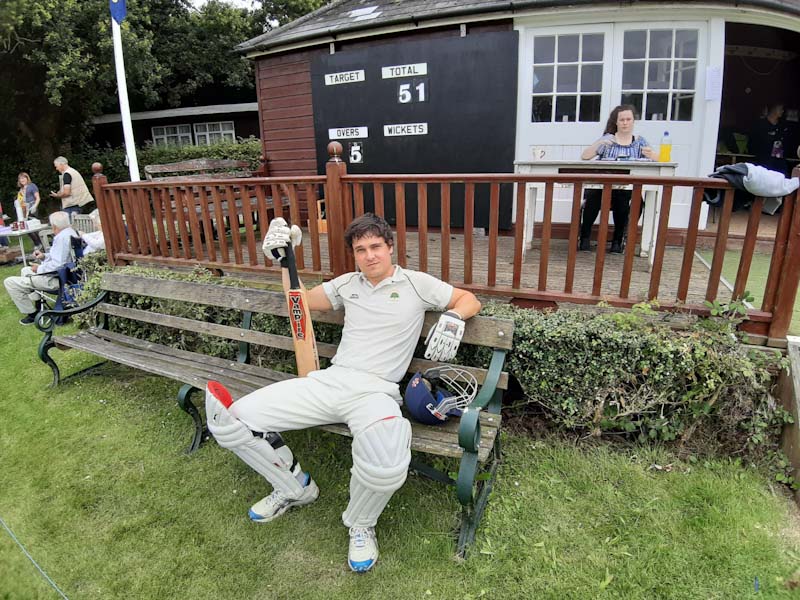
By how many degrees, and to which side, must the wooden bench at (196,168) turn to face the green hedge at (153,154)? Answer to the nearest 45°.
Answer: approximately 180°

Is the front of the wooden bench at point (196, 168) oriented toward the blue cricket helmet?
yes

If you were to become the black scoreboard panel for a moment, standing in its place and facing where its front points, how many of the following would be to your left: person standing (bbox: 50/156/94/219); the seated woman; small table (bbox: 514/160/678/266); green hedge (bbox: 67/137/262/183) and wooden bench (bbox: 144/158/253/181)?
2

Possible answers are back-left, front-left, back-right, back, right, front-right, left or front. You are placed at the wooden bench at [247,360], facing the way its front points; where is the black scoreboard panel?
back

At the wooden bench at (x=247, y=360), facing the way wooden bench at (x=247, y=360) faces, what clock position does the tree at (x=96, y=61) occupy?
The tree is roughly at 4 o'clock from the wooden bench.

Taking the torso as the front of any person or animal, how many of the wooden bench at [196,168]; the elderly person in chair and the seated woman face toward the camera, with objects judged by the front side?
2

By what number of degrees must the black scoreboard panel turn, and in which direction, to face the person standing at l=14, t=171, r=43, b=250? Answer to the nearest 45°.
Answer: approximately 90° to its right

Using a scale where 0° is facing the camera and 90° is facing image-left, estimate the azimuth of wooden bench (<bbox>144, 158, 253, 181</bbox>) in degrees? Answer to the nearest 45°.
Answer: approximately 0°

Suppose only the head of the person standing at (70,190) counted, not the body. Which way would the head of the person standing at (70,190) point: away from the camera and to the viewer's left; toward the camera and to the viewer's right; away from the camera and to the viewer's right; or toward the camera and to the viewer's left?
toward the camera and to the viewer's left

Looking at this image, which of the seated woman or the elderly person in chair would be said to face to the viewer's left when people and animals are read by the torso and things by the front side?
the elderly person in chair

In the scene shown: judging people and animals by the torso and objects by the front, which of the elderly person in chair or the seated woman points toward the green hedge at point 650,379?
the seated woman

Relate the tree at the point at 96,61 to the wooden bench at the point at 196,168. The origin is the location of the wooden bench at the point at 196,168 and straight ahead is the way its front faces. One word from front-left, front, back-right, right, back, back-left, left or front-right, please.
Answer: back

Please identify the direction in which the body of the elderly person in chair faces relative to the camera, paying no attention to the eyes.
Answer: to the viewer's left
